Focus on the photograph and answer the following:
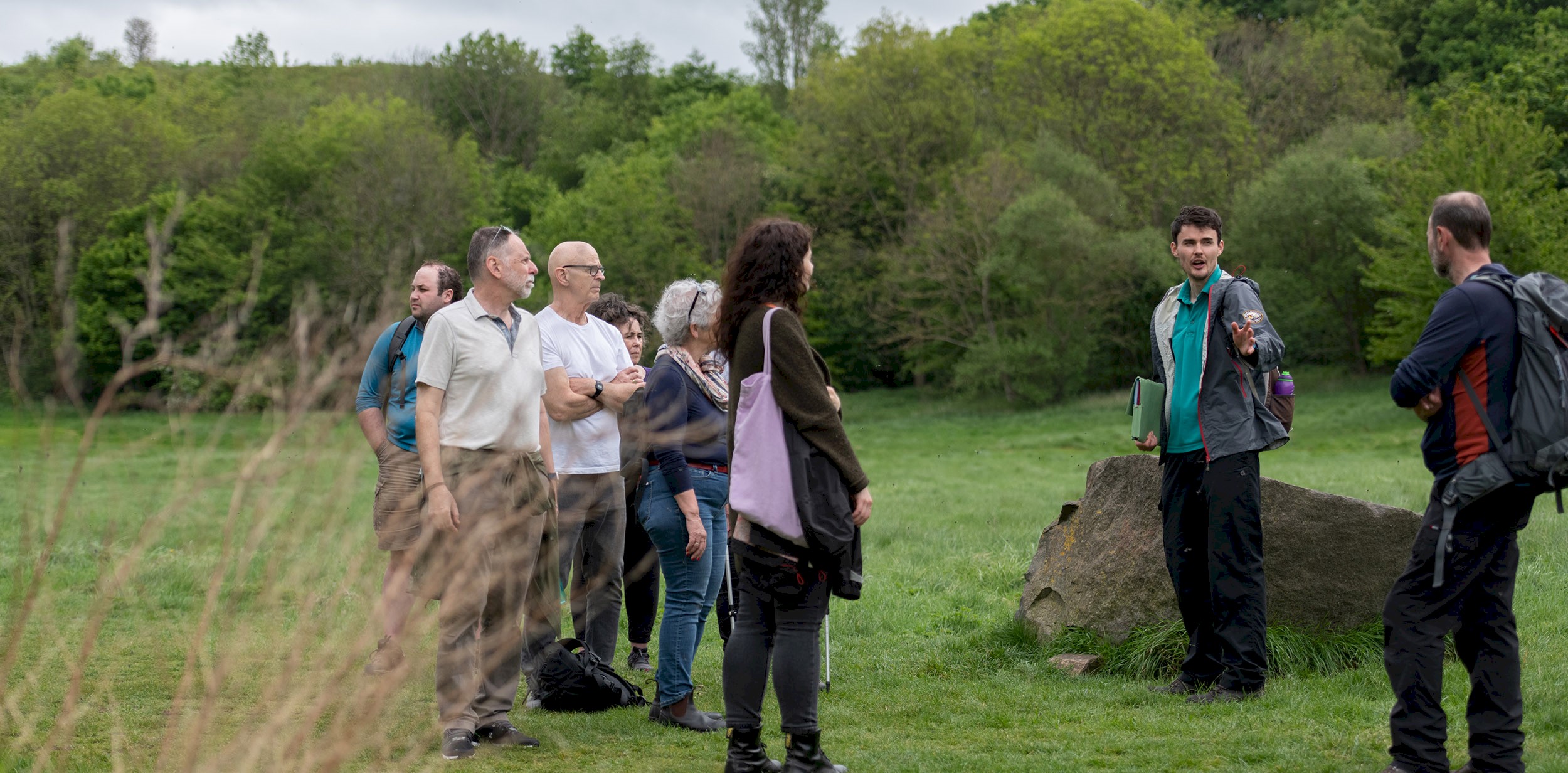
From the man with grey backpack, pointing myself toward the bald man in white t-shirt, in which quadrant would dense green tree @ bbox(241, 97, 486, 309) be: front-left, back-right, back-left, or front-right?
front-right

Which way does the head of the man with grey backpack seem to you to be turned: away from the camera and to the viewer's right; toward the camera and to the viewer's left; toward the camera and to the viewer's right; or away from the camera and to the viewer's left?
away from the camera and to the viewer's left

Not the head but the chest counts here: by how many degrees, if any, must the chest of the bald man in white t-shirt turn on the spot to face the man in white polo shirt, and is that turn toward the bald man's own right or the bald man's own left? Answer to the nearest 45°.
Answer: approximately 45° to the bald man's own right

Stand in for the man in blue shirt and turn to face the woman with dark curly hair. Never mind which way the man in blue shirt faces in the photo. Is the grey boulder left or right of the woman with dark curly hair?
left

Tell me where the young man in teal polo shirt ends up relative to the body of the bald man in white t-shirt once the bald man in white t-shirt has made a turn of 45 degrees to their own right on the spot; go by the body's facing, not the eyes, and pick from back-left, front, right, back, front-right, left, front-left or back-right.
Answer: left

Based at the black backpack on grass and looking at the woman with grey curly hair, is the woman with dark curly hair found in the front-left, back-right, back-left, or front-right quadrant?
front-right

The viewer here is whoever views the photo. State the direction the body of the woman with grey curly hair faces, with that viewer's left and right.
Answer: facing to the right of the viewer

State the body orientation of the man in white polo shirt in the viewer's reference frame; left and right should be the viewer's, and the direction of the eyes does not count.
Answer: facing the viewer and to the right of the viewer

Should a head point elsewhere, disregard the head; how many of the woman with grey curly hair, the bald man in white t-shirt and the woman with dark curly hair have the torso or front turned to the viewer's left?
0

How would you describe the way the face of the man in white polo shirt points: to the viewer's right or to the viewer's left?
to the viewer's right

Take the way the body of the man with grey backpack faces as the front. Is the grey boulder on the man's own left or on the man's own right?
on the man's own right

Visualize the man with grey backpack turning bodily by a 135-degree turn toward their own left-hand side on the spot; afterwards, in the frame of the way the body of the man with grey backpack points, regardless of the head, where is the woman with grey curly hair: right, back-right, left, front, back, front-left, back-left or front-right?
back-right
